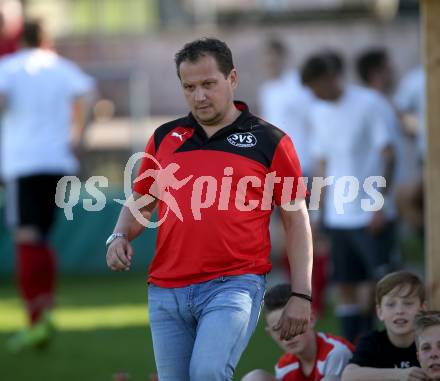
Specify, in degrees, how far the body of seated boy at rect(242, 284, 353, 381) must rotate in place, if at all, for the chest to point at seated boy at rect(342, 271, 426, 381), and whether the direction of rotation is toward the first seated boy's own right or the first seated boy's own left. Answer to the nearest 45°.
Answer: approximately 135° to the first seated boy's own left

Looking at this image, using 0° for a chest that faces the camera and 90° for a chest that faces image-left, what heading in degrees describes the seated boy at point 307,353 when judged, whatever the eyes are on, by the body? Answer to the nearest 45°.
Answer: approximately 45°

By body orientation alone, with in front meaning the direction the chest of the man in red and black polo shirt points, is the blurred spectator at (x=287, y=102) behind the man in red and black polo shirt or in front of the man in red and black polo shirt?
behind

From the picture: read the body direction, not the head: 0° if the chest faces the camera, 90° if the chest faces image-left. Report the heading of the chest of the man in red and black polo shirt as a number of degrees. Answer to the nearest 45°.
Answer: approximately 45°

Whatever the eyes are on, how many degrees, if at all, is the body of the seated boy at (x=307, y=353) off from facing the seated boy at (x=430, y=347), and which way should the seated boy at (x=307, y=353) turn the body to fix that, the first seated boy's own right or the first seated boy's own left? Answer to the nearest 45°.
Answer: approximately 90° to the first seated boy's own left

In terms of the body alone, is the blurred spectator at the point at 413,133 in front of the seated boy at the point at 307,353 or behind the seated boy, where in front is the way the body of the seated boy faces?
behind

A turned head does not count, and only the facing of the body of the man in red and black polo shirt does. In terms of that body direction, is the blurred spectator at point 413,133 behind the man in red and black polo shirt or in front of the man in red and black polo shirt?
behind

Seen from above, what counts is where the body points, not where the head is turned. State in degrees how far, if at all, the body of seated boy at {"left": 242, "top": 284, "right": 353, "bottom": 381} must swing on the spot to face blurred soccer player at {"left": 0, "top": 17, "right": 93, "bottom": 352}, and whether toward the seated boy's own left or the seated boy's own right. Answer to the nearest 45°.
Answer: approximately 90° to the seated boy's own right
